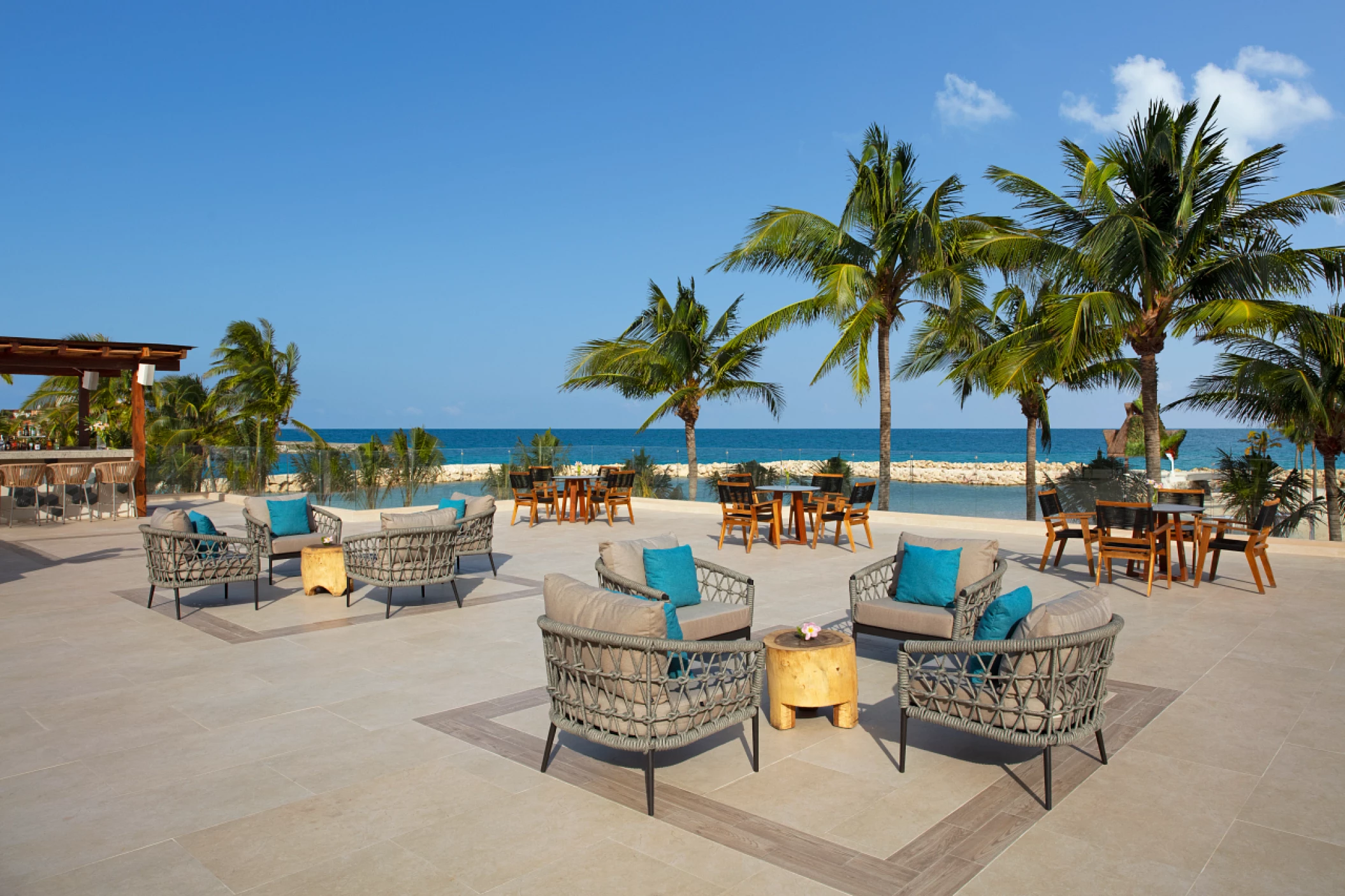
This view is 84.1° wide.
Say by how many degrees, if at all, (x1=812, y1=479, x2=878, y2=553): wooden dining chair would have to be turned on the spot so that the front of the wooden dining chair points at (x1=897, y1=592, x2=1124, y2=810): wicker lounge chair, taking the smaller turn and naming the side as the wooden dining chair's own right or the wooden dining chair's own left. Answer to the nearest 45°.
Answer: approximately 135° to the wooden dining chair's own left

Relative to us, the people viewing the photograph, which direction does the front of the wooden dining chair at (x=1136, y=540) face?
facing away from the viewer and to the right of the viewer

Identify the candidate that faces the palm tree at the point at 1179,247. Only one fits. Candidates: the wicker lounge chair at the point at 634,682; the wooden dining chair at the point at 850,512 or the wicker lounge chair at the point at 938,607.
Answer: the wicker lounge chair at the point at 634,682

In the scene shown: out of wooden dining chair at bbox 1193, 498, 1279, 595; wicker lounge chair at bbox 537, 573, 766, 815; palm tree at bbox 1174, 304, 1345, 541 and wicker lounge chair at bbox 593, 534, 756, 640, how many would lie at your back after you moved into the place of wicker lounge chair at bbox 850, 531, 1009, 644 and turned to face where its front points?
2

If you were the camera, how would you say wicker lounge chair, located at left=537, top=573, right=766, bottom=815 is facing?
facing away from the viewer and to the right of the viewer

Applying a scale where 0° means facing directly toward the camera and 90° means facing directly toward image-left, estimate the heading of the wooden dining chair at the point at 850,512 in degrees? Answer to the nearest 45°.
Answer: approximately 135°

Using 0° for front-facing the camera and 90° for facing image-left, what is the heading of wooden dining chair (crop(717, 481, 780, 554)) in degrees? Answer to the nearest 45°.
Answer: approximately 225°

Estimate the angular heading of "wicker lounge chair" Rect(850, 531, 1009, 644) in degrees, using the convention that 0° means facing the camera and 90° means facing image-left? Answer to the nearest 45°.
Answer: approximately 45°

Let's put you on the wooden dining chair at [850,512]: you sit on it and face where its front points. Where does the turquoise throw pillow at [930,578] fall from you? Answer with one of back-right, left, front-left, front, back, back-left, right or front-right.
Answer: back-left

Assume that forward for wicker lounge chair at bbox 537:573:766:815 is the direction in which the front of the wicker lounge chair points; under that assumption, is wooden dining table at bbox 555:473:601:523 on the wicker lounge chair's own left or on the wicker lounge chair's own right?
on the wicker lounge chair's own left

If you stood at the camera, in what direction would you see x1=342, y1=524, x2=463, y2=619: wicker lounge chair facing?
facing away from the viewer and to the left of the viewer

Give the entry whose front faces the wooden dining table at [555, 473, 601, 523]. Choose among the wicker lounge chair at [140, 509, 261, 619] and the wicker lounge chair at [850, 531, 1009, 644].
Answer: the wicker lounge chair at [140, 509, 261, 619]

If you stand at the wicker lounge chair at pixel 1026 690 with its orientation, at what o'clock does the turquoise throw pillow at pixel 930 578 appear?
The turquoise throw pillow is roughly at 1 o'clock from the wicker lounge chair.

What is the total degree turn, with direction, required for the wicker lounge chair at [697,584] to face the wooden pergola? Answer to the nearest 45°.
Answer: approximately 180°

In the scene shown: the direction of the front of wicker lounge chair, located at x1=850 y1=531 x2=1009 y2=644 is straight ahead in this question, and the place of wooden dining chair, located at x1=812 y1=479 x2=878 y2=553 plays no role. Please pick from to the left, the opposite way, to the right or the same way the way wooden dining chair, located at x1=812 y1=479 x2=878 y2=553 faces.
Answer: to the right

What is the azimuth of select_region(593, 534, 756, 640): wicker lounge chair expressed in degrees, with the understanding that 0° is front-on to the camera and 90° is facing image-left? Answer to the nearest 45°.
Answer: approximately 315°
